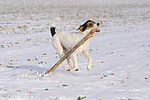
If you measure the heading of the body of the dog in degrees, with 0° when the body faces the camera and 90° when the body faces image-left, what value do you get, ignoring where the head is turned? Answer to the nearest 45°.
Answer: approximately 270°
